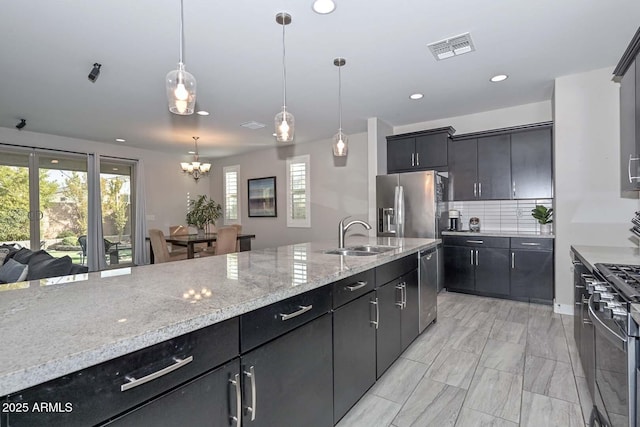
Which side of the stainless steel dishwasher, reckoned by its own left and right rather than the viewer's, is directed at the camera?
right

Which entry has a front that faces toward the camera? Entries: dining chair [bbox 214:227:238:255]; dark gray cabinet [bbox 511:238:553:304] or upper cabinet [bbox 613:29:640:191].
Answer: the dark gray cabinet

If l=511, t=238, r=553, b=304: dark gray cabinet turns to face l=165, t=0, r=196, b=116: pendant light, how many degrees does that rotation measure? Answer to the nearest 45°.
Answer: approximately 45° to its right

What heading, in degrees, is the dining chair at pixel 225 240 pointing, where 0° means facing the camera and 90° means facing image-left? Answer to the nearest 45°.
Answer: approximately 135°

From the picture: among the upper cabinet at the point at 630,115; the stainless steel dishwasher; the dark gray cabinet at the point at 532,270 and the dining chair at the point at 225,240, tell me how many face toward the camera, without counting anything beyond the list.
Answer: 1

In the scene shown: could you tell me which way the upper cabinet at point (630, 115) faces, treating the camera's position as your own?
facing to the left of the viewer

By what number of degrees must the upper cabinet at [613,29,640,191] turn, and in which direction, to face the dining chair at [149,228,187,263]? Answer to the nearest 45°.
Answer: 0° — it already faces it

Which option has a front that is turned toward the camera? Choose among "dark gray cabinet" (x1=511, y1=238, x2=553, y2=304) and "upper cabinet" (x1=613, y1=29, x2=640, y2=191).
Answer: the dark gray cabinet

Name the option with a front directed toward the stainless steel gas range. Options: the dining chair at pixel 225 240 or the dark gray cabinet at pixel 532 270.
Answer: the dark gray cabinet

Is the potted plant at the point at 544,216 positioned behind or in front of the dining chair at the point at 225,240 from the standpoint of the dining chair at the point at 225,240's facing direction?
behind

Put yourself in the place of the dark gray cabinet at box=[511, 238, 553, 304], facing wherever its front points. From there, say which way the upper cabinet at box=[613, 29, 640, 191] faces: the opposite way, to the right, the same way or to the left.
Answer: to the right

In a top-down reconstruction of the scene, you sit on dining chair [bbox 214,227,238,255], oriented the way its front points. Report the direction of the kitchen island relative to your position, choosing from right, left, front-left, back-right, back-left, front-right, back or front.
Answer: back-left

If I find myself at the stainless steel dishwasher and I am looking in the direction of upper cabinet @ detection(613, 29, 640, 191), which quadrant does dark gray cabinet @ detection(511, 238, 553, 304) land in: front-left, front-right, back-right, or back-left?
front-left

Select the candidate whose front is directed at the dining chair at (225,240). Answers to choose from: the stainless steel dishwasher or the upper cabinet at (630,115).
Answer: the upper cabinet

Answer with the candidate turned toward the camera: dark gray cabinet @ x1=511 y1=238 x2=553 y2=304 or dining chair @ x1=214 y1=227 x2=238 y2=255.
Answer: the dark gray cabinet

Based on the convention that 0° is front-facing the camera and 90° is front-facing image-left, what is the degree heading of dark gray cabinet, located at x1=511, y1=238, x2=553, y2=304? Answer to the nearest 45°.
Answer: approximately 0°

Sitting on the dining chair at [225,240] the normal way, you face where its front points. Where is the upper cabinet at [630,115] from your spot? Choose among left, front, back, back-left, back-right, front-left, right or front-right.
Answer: back

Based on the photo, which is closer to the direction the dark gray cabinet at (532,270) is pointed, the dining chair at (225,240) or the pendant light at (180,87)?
the pendant light
